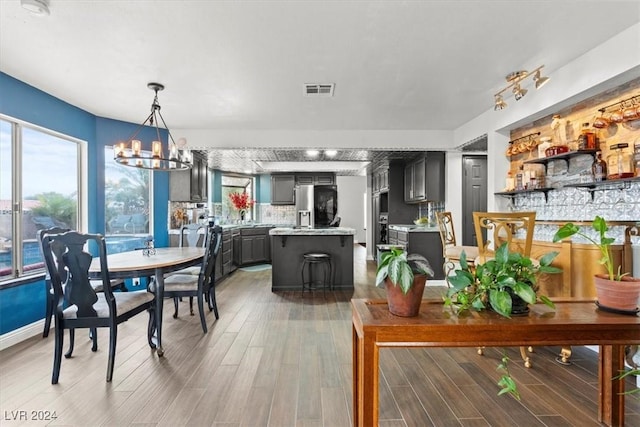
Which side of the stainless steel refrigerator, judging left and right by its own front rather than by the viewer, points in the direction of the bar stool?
front

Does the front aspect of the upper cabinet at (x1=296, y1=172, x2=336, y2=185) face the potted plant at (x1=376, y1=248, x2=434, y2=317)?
yes

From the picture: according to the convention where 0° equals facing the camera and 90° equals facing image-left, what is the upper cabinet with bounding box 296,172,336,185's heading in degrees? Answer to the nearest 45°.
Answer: approximately 0°

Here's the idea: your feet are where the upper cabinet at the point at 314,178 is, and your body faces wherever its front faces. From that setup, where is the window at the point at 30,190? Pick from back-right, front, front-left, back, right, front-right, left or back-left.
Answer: front-right

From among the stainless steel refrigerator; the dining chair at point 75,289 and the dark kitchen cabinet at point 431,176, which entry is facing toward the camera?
the stainless steel refrigerator

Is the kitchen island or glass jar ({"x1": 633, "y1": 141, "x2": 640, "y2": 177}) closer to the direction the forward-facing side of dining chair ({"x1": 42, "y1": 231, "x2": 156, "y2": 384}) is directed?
the kitchen island

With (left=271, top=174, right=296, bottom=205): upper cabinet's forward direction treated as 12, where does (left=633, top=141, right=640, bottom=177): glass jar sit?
The glass jar is roughly at 11 o'clock from the upper cabinet.

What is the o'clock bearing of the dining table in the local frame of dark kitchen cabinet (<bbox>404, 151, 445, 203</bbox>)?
The dining table is roughly at 10 o'clock from the dark kitchen cabinet.
